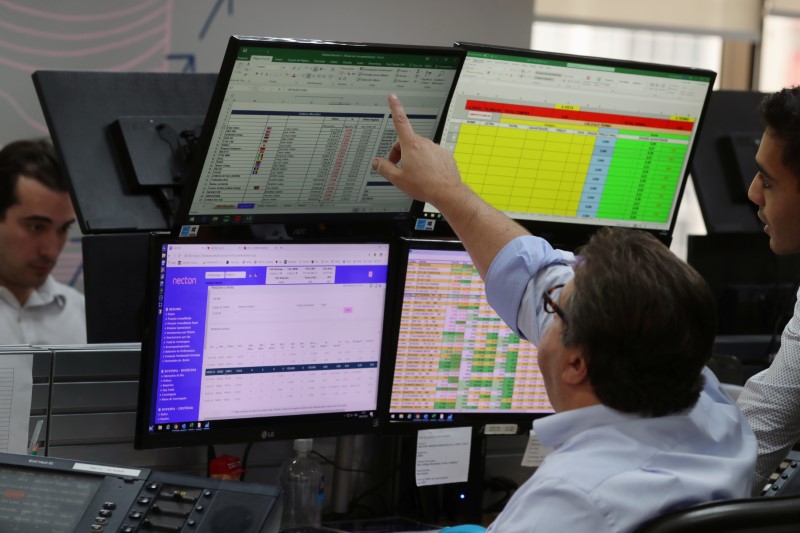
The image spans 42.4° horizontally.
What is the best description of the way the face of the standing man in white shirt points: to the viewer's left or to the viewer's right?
to the viewer's left

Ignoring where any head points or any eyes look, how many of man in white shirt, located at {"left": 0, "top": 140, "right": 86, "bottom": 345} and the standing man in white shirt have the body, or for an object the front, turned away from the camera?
0

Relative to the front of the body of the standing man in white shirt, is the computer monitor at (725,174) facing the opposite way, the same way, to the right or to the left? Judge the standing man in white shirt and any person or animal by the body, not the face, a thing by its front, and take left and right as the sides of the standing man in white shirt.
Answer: to the right

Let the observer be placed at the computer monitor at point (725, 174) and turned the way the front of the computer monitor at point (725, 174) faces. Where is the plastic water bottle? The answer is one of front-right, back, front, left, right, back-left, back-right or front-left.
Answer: back-left

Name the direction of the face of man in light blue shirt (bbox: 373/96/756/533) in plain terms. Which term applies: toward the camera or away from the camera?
away from the camera

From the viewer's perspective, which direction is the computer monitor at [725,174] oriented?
away from the camera

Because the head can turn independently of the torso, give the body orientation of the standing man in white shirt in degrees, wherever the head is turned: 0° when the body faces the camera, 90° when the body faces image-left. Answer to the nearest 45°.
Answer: approximately 90°

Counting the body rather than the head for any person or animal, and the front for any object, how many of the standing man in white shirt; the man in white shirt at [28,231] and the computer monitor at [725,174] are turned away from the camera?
1

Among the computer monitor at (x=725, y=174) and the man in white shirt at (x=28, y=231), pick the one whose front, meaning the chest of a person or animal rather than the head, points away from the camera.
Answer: the computer monitor

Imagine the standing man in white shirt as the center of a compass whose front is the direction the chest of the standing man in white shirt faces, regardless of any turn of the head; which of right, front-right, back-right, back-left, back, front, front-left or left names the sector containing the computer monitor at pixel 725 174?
right
